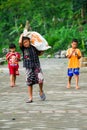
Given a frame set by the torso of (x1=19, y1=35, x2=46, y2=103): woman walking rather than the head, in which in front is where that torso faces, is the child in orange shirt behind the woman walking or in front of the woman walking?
behind

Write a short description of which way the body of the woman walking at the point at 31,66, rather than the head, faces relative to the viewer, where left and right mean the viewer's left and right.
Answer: facing the viewer and to the left of the viewer

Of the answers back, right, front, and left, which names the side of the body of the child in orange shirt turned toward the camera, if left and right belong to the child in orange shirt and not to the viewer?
front

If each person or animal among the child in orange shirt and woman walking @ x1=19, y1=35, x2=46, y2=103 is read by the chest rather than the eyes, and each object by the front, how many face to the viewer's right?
0

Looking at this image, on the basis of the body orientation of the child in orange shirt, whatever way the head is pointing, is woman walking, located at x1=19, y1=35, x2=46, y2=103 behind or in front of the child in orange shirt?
in front
